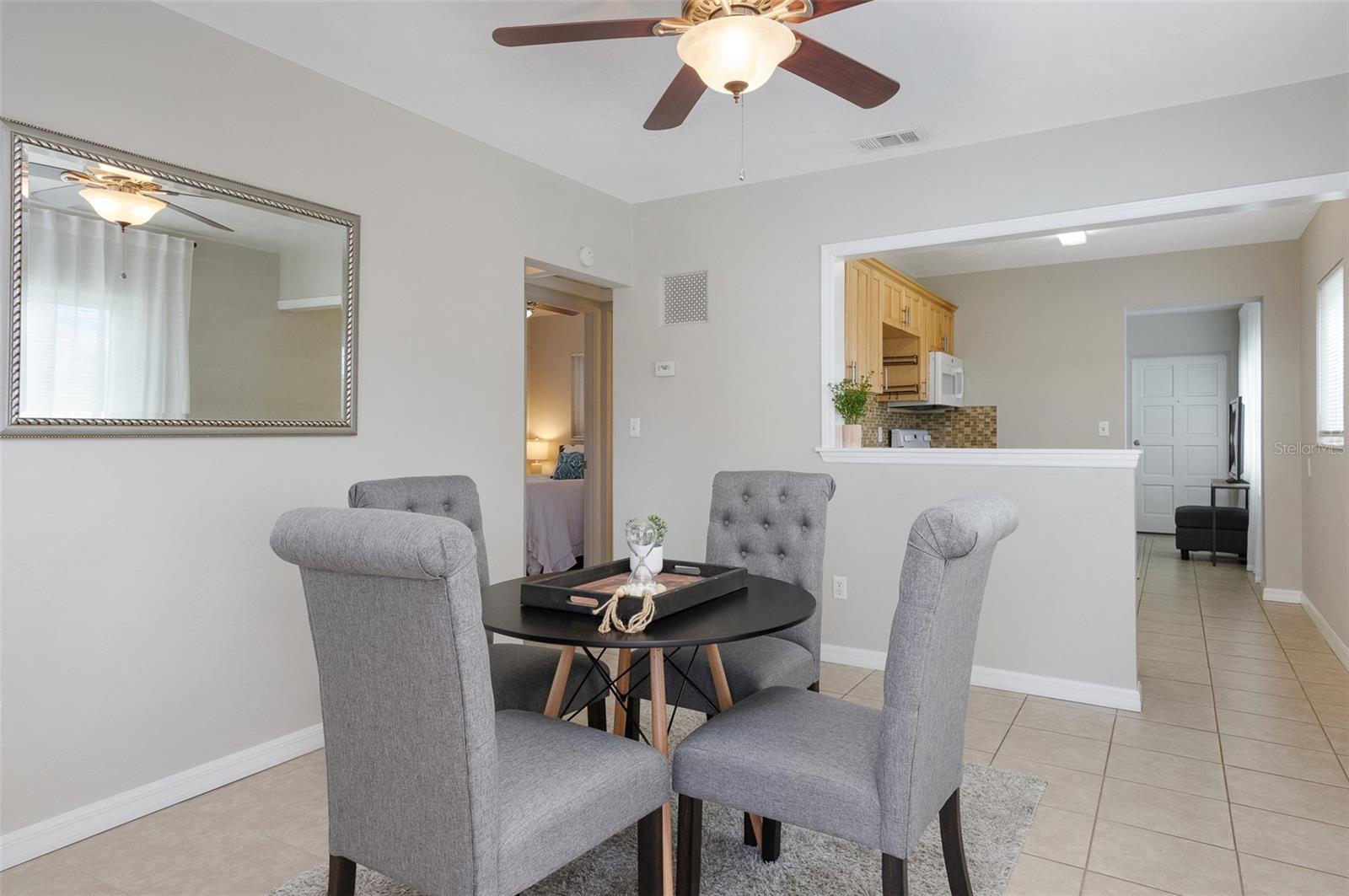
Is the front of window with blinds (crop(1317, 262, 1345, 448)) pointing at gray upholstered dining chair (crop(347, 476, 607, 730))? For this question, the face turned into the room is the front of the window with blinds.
no

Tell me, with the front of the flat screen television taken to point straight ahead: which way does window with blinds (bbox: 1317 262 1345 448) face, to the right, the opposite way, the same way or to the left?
the same way

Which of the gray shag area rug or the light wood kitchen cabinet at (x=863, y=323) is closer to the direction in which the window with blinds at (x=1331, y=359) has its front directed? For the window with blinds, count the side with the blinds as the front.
the light wood kitchen cabinet

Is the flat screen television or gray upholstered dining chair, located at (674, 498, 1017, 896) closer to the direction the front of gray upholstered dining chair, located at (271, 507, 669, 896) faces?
the flat screen television

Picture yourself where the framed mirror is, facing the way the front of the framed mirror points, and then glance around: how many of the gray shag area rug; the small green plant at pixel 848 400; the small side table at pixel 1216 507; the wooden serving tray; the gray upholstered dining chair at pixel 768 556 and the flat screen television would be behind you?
0

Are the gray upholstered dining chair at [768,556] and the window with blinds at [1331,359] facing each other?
no

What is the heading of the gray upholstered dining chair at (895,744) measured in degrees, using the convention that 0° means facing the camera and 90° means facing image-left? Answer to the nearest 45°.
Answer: approximately 135°

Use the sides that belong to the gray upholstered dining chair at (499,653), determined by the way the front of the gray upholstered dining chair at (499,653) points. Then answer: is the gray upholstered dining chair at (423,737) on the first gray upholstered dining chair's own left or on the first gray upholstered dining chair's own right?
on the first gray upholstered dining chair's own right

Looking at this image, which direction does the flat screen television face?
to the viewer's left

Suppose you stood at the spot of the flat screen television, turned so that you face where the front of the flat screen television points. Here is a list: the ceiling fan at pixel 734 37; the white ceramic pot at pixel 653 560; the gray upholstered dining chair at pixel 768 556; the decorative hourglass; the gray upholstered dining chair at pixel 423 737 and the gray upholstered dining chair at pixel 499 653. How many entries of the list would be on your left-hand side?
6

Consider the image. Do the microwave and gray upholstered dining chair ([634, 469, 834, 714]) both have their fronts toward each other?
no

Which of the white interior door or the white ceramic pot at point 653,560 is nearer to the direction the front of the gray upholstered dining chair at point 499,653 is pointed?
the white ceramic pot

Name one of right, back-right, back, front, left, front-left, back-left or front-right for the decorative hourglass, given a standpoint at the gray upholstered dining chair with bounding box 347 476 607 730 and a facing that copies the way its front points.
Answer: front

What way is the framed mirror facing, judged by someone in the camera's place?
facing the viewer and to the right of the viewer

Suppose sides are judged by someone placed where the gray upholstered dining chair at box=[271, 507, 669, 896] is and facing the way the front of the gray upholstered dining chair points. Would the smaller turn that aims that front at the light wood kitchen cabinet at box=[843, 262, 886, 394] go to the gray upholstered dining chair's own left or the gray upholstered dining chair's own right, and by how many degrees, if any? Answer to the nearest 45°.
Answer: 0° — it already faces it

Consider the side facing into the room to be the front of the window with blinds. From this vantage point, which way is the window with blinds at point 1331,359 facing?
to the viewer's left

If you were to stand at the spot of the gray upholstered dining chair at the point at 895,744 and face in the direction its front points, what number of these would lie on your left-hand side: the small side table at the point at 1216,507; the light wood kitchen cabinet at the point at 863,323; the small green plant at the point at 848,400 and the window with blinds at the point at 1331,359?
0

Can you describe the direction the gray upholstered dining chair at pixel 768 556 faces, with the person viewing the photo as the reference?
facing the viewer and to the left of the viewer

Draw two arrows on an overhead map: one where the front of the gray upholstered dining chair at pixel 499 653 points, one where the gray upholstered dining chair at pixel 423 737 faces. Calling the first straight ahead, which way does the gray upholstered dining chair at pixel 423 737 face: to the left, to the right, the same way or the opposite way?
to the left

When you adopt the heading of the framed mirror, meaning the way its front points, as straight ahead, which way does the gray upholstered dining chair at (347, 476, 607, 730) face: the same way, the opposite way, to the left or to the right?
the same way
